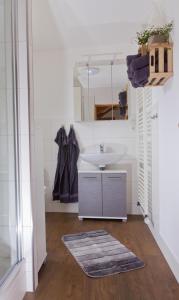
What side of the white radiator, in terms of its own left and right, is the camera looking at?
left

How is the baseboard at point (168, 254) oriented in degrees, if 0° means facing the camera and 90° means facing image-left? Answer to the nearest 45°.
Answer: approximately 90°

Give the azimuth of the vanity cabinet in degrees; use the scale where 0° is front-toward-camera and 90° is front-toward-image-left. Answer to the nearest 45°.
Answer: approximately 0°

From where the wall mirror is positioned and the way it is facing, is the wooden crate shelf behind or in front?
in front

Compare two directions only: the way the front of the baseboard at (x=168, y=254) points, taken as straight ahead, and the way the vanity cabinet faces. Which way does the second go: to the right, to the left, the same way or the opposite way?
to the left

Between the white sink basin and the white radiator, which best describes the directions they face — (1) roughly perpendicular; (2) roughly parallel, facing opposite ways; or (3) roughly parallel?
roughly perpendicular
